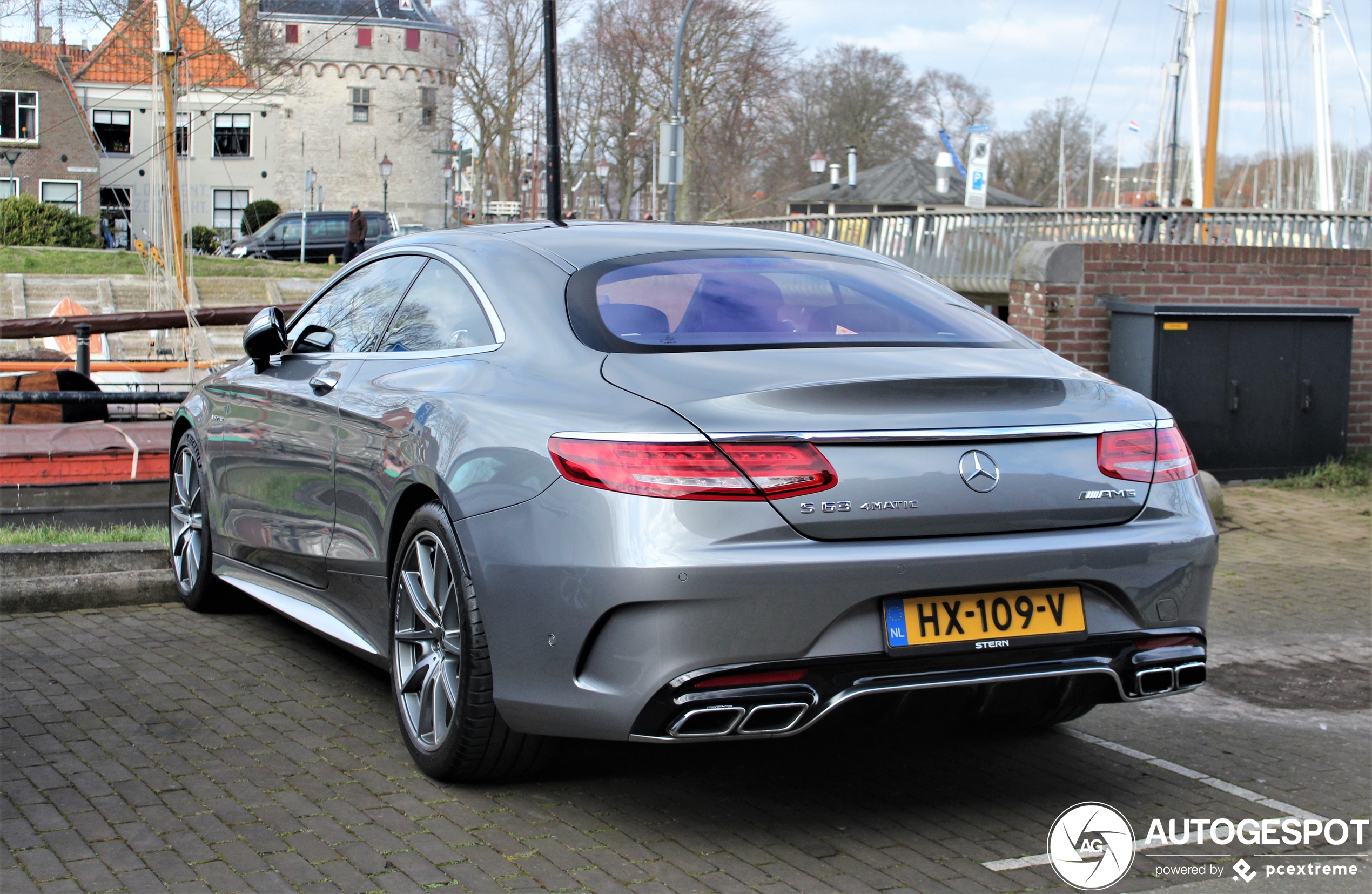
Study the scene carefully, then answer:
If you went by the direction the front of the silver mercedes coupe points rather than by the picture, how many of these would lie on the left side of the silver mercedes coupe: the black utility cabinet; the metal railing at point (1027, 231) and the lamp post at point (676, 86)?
0

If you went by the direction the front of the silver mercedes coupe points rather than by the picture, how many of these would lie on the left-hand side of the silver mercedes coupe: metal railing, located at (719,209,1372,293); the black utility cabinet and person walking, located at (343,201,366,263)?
0

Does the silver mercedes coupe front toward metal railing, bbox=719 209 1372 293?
no

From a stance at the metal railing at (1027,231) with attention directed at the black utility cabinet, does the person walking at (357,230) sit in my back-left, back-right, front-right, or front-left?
back-right

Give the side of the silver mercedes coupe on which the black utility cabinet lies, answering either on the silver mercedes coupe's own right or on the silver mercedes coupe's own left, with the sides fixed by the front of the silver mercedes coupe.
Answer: on the silver mercedes coupe's own right

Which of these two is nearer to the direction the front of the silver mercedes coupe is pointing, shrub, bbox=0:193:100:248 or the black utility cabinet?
the shrub

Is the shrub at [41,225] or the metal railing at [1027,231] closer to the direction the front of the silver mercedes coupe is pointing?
the shrub

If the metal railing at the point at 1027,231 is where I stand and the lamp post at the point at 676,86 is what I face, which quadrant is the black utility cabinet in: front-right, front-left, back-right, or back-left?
back-left

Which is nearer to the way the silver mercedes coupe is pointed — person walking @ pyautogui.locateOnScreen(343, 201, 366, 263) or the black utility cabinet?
the person walking

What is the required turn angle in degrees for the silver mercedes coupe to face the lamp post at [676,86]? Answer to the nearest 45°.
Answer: approximately 45° to its right

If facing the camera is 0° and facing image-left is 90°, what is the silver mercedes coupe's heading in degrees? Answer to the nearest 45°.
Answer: approximately 135°

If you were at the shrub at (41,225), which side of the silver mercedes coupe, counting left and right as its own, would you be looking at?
front

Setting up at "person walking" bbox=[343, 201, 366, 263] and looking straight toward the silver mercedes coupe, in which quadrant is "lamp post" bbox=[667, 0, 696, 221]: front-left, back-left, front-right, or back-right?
front-left

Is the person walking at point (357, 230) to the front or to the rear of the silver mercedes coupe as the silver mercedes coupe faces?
to the front

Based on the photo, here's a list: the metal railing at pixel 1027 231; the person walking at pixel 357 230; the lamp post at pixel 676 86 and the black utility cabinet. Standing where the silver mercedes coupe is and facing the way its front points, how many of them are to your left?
0
